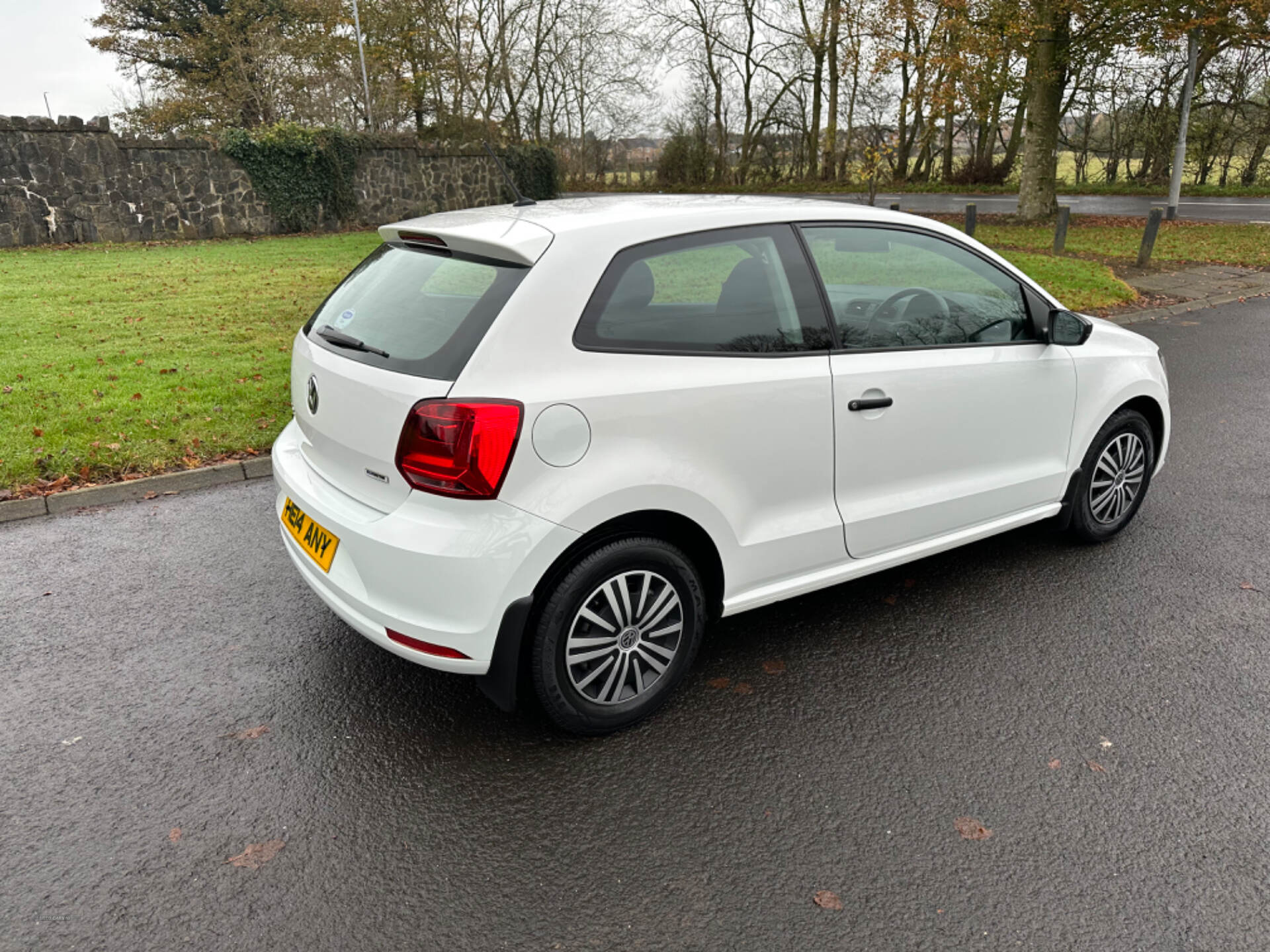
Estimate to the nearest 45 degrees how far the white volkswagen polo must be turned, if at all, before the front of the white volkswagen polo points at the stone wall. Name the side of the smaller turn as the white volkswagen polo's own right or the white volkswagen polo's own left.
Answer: approximately 90° to the white volkswagen polo's own left

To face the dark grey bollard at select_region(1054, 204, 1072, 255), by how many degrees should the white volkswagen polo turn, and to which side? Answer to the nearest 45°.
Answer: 0° — it already faces it

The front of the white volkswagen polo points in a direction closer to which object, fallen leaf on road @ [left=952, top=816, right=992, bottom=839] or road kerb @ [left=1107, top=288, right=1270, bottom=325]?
the road kerb

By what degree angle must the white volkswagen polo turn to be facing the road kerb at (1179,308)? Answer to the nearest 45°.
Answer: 0° — it already faces it

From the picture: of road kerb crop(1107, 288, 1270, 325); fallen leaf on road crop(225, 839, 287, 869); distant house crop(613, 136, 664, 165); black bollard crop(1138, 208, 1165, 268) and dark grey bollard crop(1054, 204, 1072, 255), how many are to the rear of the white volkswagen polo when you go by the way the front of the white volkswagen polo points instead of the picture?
1

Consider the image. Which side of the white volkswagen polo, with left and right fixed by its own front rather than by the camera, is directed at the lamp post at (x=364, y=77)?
left

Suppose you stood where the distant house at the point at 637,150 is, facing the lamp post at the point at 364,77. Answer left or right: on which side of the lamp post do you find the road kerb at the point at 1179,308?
left

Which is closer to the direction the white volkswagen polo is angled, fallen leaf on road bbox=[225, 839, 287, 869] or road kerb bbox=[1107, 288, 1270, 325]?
the road kerb

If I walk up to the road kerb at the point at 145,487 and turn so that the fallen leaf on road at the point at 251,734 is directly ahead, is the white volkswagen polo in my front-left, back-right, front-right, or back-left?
front-left

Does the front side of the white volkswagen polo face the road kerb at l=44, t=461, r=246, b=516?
no

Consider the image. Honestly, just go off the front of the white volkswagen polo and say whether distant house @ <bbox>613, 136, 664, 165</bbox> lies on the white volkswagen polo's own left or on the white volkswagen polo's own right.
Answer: on the white volkswagen polo's own left

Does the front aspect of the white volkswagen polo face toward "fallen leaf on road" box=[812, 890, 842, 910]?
no

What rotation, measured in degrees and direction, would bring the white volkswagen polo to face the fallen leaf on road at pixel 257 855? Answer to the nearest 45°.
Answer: approximately 180°

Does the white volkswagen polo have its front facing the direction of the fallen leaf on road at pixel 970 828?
no

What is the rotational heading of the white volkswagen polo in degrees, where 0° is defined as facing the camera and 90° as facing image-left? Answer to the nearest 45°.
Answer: approximately 225°

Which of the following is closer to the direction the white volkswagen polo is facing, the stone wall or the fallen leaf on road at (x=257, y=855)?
the stone wall

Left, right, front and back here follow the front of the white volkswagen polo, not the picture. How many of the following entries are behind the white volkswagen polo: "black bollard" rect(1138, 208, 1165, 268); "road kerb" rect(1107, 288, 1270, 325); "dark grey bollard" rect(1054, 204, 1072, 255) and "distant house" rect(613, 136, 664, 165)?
0

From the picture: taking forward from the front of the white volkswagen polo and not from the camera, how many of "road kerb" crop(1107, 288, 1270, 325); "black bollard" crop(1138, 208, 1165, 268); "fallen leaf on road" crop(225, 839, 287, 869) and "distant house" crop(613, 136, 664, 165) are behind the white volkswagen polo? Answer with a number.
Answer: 1
